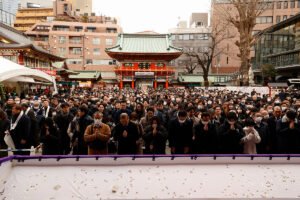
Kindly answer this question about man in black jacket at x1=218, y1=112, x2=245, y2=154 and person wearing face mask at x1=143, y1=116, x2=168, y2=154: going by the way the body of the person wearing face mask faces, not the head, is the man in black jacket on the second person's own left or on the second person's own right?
on the second person's own left

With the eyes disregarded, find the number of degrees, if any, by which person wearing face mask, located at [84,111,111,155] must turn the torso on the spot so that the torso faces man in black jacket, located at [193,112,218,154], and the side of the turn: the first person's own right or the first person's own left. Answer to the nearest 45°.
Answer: approximately 90° to the first person's own left

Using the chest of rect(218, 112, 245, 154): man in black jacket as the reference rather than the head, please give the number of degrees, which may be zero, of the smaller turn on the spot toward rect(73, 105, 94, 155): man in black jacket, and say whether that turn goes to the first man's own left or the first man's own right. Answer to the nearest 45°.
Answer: approximately 90° to the first man's own right

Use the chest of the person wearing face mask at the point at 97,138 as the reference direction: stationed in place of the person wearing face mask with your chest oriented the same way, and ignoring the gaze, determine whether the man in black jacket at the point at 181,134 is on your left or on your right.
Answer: on your left

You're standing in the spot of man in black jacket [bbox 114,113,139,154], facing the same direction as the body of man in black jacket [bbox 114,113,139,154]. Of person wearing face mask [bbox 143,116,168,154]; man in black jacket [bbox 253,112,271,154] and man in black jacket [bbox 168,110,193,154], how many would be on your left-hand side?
3

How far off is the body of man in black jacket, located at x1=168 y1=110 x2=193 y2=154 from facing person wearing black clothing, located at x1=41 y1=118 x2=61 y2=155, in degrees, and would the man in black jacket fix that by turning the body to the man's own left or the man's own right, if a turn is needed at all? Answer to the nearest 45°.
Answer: approximately 90° to the man's own right

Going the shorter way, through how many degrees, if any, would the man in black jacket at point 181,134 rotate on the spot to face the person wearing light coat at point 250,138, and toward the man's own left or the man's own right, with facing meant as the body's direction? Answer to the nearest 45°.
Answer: approximately 90° to the man's own left

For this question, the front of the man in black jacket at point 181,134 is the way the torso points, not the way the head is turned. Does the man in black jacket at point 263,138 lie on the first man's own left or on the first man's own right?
on the first man's own left

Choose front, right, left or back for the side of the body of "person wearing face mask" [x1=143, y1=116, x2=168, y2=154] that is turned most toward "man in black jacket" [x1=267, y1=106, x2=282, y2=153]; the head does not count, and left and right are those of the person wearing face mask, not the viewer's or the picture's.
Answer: left

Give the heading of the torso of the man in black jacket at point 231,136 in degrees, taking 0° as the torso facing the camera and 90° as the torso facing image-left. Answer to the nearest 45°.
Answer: approximately 0°
